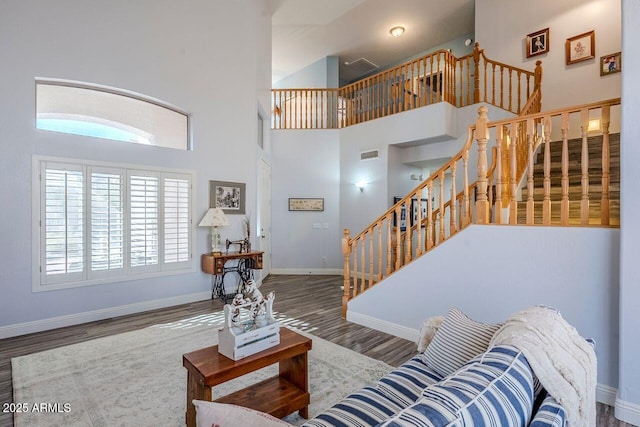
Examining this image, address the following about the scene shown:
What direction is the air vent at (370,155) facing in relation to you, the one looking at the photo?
facing the viewer and to the left of the viewer

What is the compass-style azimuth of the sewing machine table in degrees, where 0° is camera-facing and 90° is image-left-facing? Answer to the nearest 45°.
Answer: approximately 315°

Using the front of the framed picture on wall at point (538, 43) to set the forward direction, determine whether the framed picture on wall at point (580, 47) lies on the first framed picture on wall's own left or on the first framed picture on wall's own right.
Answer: on the first framed picture on wall's own left

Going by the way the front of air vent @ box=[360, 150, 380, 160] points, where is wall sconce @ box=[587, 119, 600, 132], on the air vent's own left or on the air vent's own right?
on the air vent's own left

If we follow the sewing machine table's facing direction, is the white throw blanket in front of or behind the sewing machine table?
in front

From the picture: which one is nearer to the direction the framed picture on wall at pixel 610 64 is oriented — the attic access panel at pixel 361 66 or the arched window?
the arched window

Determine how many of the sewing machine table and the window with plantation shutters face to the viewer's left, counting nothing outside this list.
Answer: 0

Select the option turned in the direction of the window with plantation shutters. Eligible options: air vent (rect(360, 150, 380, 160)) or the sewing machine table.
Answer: the air vent

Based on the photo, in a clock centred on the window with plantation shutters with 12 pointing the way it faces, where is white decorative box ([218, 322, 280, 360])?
The white decorative box is roughly at 1 o'clock from the window with plantation shutters.

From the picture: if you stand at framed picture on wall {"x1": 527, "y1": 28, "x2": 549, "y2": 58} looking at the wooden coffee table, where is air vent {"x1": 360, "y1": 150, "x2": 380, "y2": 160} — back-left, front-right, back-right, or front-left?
front-right

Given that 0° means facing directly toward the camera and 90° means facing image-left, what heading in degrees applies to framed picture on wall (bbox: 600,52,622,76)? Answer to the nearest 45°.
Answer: approximately 45°

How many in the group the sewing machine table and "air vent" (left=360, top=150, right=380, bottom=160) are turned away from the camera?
0

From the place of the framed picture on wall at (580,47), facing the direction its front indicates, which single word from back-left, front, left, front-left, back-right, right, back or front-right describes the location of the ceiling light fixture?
front-right

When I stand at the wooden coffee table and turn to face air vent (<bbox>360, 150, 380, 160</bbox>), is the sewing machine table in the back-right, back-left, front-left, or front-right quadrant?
front-left

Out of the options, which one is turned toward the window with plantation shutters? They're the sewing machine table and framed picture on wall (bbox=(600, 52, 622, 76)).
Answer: the framed picture on wall

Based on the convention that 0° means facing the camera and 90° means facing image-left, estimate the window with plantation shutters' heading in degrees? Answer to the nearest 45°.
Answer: approximately 315°

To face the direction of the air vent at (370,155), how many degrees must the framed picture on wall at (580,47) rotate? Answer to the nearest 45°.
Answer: approximately 45° to its right
